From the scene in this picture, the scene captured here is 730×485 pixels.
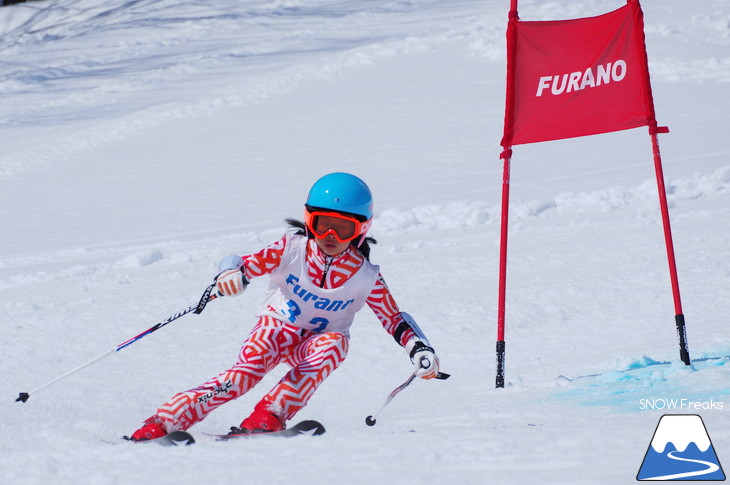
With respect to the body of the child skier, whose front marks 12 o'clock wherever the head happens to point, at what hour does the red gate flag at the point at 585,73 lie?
The red gate flag is roughly at 9 o'clock from the child skier.

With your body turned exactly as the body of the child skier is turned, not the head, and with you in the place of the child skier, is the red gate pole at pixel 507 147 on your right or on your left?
on your left

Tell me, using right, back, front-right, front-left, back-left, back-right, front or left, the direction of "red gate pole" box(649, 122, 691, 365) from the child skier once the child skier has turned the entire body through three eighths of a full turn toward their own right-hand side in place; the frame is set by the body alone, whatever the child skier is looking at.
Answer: back-right

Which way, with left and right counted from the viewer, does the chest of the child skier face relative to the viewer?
facing the viewer
